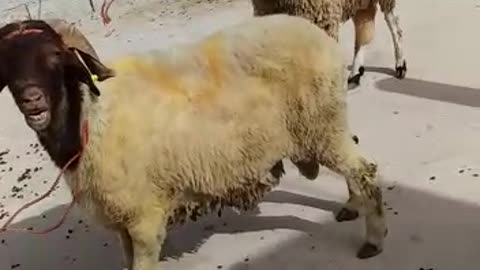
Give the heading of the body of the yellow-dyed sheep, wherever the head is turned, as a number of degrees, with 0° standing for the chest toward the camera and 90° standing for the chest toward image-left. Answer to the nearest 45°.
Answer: approximately 45°

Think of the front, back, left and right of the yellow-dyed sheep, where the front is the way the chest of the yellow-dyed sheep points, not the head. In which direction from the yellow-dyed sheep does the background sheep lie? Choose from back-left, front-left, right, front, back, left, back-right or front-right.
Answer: back

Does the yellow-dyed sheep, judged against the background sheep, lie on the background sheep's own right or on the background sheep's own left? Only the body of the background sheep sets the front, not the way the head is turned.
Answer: on the background sheep's own left

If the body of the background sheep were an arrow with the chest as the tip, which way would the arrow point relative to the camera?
to the viewer's left

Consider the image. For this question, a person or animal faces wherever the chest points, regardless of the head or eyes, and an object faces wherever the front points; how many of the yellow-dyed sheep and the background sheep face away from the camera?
0
